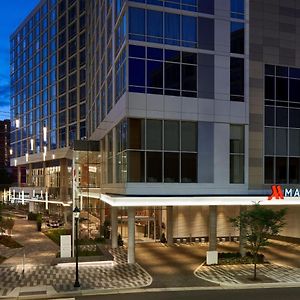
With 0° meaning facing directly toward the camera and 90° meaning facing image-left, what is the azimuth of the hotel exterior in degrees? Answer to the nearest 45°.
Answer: approximately 0°
